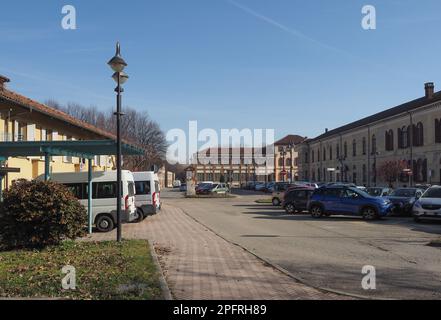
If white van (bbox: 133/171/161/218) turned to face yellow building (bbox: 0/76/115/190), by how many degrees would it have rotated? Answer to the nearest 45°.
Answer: approximately 45° to its right

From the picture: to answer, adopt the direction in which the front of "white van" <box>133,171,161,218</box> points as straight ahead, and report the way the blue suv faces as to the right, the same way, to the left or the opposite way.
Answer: the opposite way

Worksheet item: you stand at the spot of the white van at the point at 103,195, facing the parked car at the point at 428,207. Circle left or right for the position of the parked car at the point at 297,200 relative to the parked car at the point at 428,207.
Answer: left

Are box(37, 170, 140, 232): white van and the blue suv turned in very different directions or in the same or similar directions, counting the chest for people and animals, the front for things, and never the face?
very different directions

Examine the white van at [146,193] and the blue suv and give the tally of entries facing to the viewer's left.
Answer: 1
